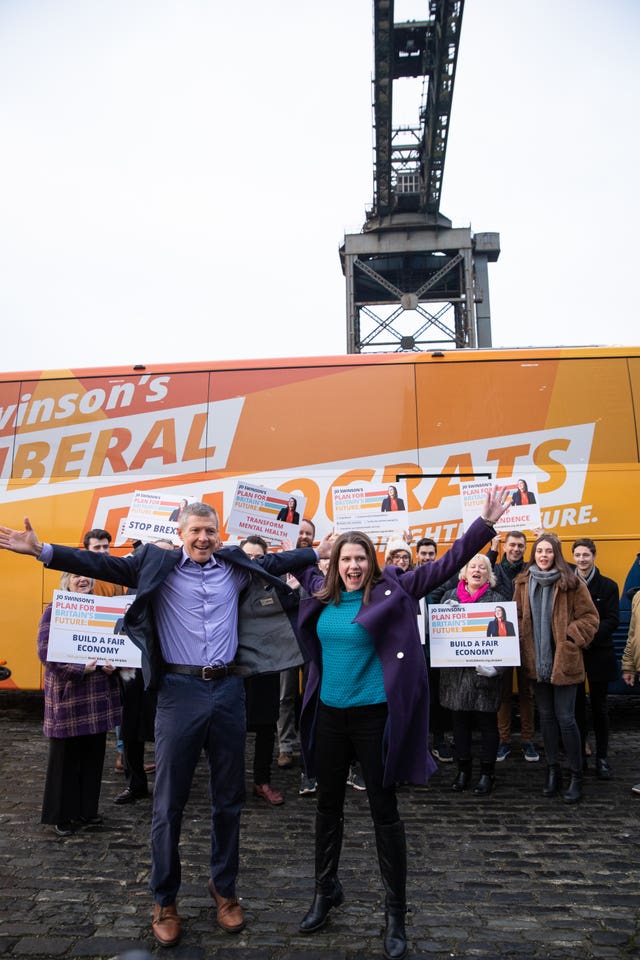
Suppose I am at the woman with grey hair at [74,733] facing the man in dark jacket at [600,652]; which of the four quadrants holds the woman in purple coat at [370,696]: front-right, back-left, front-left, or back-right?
front-right

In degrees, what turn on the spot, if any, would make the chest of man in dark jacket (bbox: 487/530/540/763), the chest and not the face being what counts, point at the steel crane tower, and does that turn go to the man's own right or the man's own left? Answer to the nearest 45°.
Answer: approximately 180°

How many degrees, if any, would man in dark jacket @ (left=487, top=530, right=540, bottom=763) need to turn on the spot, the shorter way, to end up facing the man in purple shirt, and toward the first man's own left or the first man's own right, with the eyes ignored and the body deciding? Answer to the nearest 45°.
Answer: approximately 45° to the first man's own right

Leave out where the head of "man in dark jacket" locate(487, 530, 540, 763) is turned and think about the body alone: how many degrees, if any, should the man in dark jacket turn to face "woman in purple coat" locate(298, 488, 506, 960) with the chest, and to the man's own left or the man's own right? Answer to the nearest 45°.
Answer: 0° — they already face them

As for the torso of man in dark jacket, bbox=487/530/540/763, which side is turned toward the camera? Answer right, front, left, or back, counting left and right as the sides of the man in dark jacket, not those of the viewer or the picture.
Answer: front

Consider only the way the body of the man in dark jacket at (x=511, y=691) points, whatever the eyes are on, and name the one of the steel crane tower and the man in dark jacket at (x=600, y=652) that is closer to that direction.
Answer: the man in dark jacket

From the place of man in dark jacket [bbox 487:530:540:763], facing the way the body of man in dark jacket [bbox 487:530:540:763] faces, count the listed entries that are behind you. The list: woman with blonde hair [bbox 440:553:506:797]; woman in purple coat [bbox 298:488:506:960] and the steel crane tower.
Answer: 1

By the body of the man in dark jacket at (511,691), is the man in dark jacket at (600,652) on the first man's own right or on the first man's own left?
on the first man's own left

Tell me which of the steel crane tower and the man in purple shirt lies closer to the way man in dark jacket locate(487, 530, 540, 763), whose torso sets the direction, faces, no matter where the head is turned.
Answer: the man in purple shirt

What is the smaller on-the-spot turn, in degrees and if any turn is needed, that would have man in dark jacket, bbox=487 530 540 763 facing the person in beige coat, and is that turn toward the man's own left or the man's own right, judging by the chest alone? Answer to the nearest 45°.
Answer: approximately 90° to the man's own left

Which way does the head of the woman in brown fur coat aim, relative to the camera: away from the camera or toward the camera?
toward the camera

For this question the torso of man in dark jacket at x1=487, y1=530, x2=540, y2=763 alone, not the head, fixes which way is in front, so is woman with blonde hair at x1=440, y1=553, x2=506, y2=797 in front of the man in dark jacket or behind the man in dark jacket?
in front

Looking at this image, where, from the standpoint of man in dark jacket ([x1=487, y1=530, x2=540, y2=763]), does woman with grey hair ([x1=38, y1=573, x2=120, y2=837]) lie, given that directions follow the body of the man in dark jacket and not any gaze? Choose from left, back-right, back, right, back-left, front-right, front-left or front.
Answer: front-right

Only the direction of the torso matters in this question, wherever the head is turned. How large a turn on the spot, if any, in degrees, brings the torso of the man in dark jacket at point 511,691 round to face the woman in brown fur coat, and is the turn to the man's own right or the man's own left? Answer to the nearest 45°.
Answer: approximately 45° to the man's own left
